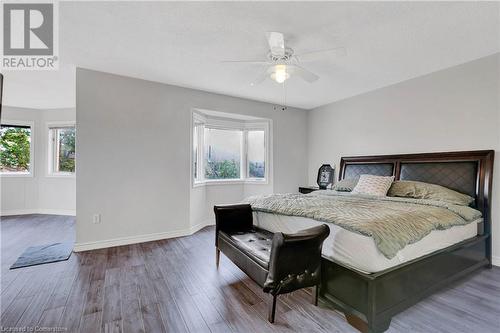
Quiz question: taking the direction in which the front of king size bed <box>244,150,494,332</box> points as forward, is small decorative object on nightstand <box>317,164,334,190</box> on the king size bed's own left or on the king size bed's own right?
on the king size bed's own right

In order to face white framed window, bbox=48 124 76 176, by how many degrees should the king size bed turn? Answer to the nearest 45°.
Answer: approximately 45° to its right

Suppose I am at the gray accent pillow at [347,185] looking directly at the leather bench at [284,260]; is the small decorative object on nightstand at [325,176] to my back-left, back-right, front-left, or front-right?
back-right

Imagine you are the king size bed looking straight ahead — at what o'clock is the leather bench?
The leather bench is roughly at 12 o'clock from the king size bed.

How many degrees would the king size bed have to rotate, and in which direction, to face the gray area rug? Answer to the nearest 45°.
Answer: approximately 45° to its right

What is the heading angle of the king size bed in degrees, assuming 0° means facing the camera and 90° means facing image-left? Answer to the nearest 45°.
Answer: approximately 45°

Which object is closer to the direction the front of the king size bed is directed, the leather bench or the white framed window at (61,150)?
the leather bench
